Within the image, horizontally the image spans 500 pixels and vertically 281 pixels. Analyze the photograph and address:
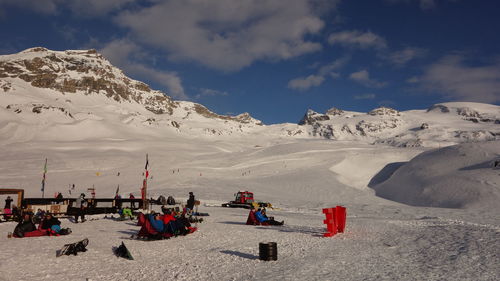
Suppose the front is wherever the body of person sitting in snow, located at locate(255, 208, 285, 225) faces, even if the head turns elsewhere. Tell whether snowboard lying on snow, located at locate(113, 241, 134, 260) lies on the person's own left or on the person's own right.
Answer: on the person's own right

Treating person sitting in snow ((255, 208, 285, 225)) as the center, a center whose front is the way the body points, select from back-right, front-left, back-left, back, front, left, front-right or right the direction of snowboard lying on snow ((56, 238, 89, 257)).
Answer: back-right

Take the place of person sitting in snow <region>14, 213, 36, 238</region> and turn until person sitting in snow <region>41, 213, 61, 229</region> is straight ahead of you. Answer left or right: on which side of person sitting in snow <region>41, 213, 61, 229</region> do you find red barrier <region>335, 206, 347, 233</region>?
right

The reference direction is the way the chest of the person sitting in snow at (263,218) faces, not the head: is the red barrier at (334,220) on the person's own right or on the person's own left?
on the person's own right

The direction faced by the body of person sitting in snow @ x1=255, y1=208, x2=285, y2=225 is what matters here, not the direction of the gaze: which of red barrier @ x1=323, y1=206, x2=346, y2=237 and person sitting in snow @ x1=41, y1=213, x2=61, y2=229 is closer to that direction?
the red barrier

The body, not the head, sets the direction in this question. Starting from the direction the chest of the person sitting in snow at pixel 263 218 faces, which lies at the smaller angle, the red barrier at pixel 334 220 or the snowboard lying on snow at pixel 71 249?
the red barrier

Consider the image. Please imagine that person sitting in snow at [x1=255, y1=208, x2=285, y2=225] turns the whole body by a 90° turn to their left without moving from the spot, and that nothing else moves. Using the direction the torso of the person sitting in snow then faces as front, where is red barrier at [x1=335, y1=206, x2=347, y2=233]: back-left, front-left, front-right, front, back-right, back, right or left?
back-right

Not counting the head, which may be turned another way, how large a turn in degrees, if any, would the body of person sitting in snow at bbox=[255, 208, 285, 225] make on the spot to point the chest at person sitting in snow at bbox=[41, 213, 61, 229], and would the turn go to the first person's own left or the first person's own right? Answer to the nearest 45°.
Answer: approximately 135° to the first person's own right

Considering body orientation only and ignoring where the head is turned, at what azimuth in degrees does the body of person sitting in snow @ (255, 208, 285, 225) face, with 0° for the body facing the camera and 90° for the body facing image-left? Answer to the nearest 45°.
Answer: approximately 270°

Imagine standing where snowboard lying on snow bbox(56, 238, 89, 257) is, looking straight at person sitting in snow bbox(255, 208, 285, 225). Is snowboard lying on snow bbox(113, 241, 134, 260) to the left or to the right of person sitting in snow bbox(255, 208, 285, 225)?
right
